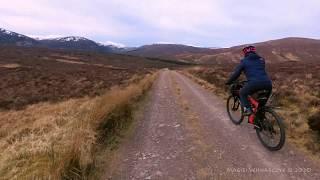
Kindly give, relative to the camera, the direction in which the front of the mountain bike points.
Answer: facing away from the viewer and to the left of the viewer

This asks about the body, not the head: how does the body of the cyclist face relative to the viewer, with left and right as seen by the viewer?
facing away from the viewer and to the left of the viewer
